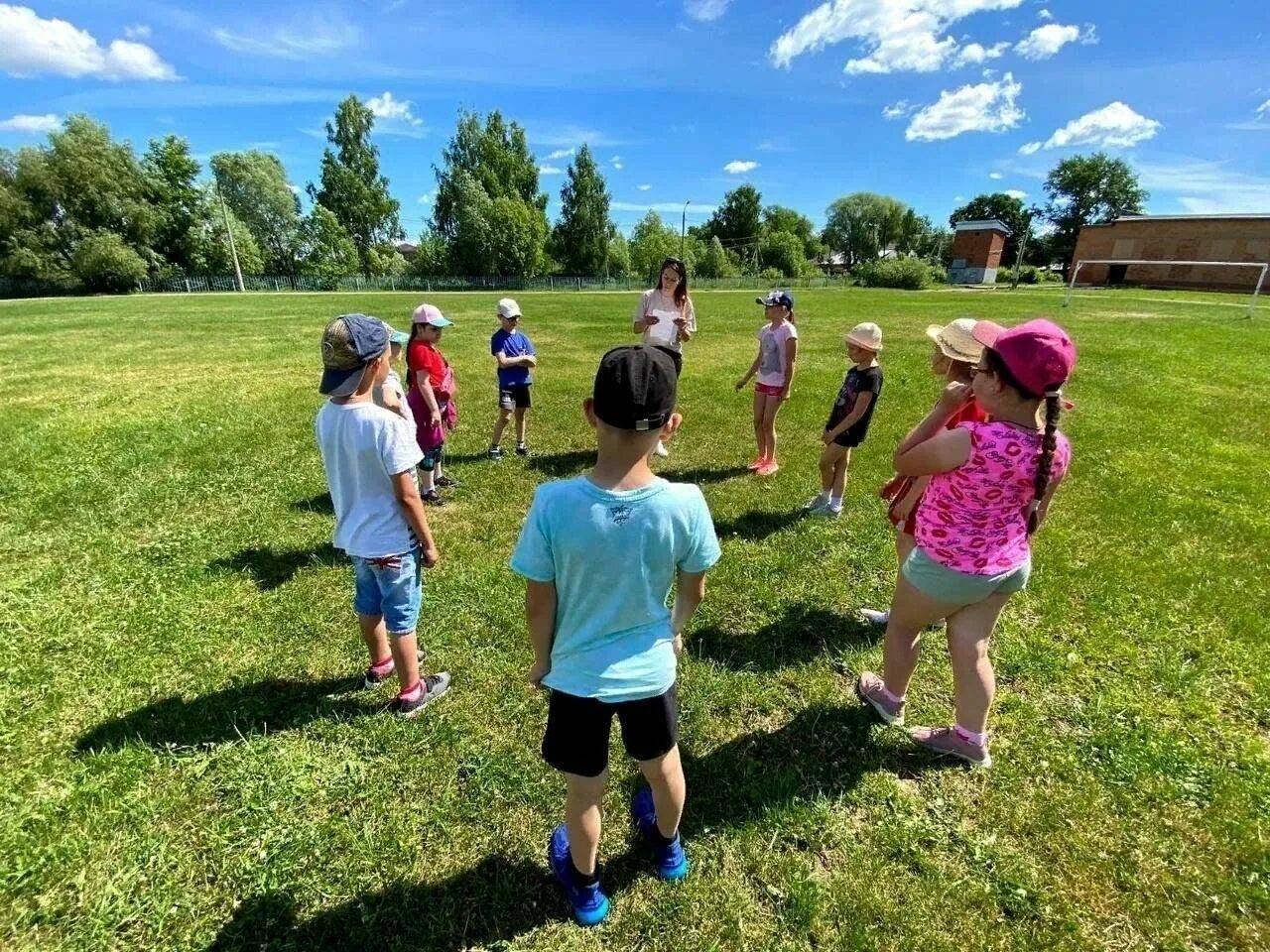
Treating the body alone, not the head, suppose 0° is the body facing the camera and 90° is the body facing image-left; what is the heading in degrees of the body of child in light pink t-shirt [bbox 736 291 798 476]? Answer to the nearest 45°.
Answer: approximately 45°

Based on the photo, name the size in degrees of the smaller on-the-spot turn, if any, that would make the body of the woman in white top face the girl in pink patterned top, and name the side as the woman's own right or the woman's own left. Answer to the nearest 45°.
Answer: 0° — they already face them

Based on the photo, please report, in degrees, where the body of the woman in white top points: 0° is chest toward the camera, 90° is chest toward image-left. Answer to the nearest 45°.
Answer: approximately 0°

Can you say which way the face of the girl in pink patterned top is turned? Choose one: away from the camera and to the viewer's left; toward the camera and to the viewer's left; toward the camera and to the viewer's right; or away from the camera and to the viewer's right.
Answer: away from the camera and to the viewer's left

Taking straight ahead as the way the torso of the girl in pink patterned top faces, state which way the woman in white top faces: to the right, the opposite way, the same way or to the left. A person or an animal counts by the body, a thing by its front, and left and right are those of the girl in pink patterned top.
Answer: the opposite way

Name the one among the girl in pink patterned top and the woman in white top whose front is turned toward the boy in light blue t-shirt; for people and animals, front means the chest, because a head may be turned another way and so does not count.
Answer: the woman in white top

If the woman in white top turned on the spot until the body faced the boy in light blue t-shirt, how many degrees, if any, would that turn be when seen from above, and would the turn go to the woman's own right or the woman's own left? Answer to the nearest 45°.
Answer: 0° — they already face them

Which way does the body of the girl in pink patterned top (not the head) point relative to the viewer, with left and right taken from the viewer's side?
facing away from the viewer and to the left of the viewer

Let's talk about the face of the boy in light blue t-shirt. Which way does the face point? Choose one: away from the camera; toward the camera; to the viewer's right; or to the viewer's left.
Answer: away from the camera

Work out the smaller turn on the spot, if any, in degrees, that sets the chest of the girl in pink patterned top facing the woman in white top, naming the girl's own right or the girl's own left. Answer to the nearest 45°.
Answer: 0° — they already face them

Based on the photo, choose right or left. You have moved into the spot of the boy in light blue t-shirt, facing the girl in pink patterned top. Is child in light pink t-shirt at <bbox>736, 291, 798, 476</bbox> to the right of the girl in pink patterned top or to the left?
left

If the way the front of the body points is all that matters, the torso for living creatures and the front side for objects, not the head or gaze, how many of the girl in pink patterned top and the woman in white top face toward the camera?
1

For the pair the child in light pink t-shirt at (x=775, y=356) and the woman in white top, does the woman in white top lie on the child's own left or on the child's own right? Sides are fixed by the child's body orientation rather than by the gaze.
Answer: on the child's own right
